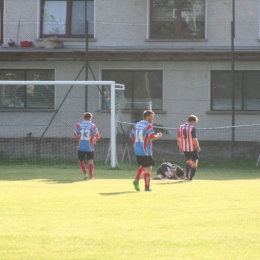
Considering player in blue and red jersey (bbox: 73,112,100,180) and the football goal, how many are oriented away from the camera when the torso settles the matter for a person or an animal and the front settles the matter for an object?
1

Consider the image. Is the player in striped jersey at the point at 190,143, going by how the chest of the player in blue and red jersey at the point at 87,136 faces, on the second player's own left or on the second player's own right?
on the second player's own right

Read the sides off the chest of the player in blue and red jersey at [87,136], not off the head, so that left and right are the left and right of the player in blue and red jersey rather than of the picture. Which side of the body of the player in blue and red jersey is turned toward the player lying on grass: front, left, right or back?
right

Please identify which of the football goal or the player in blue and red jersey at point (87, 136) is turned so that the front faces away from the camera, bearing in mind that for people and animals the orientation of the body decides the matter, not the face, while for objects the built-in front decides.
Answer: the player in blue and red jersey

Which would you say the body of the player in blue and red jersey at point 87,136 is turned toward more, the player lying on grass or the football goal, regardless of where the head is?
the football goal

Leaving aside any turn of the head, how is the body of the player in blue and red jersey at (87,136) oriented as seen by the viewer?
away from the camera
